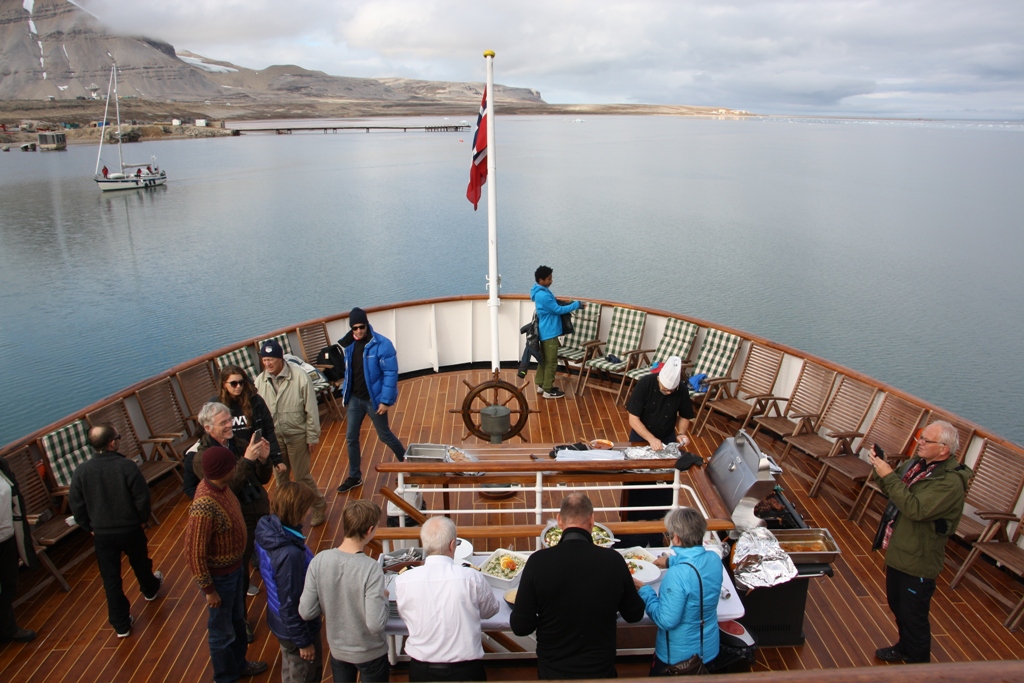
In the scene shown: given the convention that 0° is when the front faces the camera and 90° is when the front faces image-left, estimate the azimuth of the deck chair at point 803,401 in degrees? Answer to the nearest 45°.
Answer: approximately 45°

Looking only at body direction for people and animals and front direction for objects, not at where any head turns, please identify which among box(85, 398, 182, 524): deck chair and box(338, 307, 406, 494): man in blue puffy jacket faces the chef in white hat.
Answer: the deck chair

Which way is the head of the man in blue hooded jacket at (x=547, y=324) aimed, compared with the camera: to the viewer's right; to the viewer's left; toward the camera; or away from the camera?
to the viewer's right

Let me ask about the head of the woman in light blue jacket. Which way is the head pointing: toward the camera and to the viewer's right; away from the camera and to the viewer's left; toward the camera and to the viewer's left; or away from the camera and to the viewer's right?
away from the camera and to the viewer's left

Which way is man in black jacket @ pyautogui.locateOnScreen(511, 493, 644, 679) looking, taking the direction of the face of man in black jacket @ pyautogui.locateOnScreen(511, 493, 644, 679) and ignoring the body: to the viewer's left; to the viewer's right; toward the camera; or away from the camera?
away from the camera

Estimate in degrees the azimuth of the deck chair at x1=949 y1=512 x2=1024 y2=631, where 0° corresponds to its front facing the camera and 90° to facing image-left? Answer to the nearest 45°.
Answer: approximately 45°

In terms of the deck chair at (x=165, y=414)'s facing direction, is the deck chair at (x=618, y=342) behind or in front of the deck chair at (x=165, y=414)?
in front

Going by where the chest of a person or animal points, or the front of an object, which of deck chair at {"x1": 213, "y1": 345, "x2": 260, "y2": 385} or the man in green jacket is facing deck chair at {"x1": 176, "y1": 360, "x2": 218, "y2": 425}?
the man in green jacket

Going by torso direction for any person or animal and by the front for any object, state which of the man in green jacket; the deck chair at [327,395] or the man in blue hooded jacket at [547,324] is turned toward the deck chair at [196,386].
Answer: the man in green jacket

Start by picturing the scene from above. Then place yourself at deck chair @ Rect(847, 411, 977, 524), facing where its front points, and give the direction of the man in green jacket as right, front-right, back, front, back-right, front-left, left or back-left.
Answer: front-left

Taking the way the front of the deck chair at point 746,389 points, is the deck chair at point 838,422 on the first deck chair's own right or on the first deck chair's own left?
on the first deck chair's own left

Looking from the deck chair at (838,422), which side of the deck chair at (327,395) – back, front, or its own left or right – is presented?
front

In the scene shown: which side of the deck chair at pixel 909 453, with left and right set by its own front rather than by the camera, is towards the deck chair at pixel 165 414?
front
